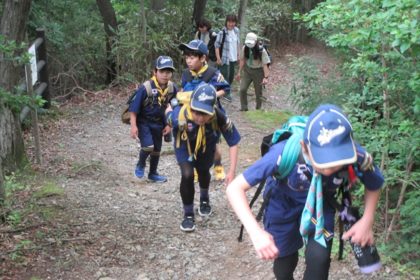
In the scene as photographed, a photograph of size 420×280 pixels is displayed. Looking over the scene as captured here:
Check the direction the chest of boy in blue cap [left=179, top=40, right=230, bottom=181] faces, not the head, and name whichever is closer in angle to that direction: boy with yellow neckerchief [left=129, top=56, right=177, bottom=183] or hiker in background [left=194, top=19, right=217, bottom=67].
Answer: the boy with yellow neckerchief

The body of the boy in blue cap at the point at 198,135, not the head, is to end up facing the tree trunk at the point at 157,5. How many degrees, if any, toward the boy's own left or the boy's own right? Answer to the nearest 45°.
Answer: approximately 180°

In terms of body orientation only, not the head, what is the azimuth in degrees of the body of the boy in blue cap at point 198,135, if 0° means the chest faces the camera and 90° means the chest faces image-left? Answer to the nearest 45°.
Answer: approximately 0°

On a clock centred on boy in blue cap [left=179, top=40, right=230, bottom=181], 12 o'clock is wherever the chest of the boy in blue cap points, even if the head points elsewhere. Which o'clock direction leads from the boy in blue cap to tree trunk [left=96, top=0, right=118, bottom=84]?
The tree trunk is roughly at 4 o'clock from the boy in blue cap.

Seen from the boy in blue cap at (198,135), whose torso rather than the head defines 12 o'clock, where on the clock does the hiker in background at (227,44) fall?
The hiker in background is roughly at 6 o'clock from the boy in blue cap.

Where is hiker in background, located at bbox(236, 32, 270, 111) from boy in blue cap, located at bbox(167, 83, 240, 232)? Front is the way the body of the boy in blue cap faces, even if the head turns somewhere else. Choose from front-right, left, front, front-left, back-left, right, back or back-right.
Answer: back

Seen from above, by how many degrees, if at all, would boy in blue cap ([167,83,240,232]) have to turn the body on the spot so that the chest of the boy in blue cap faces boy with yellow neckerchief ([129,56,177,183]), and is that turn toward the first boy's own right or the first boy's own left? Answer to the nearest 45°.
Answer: approximately 180°

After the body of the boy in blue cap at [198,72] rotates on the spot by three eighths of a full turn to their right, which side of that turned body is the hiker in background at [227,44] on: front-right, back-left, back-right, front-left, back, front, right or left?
front

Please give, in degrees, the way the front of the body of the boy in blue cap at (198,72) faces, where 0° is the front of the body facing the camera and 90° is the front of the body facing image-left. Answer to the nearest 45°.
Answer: approximately 45°

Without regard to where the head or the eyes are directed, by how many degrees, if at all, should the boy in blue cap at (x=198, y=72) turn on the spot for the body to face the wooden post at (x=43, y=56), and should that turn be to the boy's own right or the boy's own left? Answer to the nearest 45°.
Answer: approximately 90° to the boy's own right
